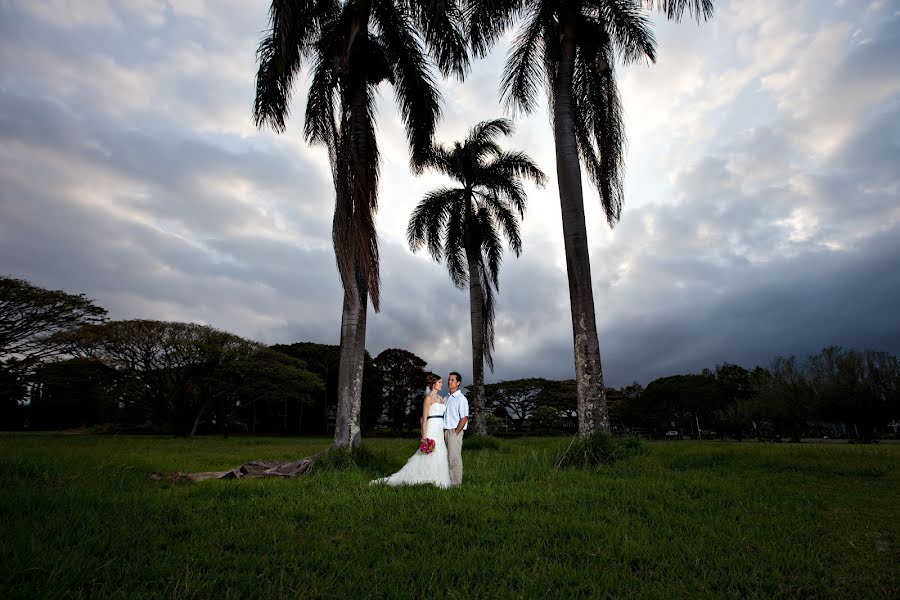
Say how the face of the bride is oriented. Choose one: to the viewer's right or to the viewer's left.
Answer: to the viewer's right

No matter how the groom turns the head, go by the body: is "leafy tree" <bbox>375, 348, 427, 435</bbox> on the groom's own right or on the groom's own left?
on the groom's own right

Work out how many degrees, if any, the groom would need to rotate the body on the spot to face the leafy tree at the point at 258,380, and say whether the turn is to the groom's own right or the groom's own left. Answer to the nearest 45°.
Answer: approximately 90° to the groom's own right

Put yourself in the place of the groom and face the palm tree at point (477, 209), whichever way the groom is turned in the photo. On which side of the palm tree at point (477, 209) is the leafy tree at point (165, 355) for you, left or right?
left

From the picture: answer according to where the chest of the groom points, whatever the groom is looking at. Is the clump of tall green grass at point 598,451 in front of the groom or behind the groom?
behind

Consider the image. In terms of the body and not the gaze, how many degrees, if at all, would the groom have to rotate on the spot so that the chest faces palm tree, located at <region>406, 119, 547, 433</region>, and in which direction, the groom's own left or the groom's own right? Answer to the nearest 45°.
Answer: approximately 135° to the groom's own right

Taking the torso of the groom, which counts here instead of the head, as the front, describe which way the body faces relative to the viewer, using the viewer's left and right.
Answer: facing the viewer and to the left of the viewer

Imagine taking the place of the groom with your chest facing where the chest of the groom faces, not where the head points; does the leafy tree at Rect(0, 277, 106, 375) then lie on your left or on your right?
on your right
